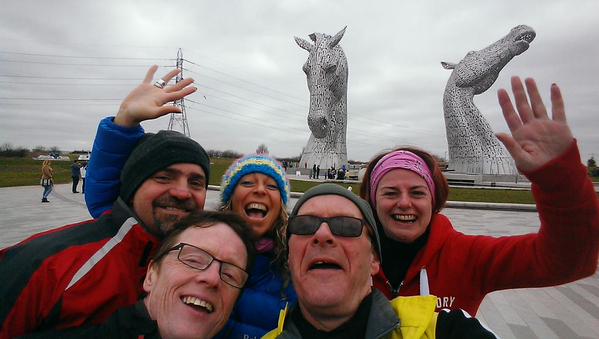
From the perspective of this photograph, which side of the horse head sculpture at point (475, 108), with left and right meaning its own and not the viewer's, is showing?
right

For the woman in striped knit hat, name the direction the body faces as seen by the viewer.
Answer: toward the camera

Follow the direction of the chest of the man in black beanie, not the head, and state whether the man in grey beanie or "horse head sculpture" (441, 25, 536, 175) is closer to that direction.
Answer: the man in grey beanie

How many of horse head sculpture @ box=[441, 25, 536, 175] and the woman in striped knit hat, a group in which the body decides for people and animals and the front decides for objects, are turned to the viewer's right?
1

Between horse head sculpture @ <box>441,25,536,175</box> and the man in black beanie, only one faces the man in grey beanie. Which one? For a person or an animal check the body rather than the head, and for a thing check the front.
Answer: the man in black beanie

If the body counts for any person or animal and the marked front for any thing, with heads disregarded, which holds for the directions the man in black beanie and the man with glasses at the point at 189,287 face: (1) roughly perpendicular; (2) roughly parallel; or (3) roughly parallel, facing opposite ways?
roughly parallel

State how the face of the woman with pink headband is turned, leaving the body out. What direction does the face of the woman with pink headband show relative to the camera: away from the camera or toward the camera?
toward the camera

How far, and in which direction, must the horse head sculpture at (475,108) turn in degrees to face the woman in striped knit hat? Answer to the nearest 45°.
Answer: approximately 90° to its right

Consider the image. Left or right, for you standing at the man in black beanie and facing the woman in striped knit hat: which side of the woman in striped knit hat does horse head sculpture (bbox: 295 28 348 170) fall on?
left

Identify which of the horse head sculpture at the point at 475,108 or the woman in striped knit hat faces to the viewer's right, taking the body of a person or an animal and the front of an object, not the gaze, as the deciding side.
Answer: the horse head sculpture

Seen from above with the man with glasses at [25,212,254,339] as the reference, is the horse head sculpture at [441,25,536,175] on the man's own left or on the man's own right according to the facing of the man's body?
on the man's own left
